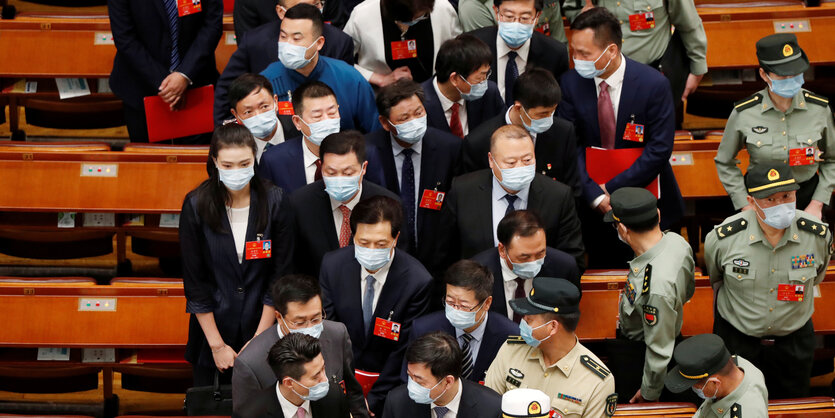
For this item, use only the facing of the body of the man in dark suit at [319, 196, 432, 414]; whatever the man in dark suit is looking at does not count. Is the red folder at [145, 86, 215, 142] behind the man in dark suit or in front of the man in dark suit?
behind

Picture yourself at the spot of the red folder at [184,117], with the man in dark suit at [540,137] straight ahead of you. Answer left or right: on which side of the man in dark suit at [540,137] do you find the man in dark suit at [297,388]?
right

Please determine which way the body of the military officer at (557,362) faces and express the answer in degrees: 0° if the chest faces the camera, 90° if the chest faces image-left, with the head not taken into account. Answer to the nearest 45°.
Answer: approximately 45°

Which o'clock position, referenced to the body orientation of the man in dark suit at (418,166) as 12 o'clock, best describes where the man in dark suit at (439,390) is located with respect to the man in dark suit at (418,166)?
the man in dark suit at (439,390) is roughly at 12 o'clock from the man in dark suit at (418,166).

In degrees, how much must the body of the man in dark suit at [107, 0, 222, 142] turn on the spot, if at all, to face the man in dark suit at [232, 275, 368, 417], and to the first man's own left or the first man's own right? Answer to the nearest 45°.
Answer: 0° — they already face them

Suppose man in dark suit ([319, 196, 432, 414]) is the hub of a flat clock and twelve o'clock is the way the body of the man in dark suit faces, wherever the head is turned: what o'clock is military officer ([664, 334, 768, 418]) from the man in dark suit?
The military officer is roughly at 10 o'clock from the man in dark suit.

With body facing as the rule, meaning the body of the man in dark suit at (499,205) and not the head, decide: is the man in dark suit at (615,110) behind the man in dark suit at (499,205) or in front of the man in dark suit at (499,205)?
behind
